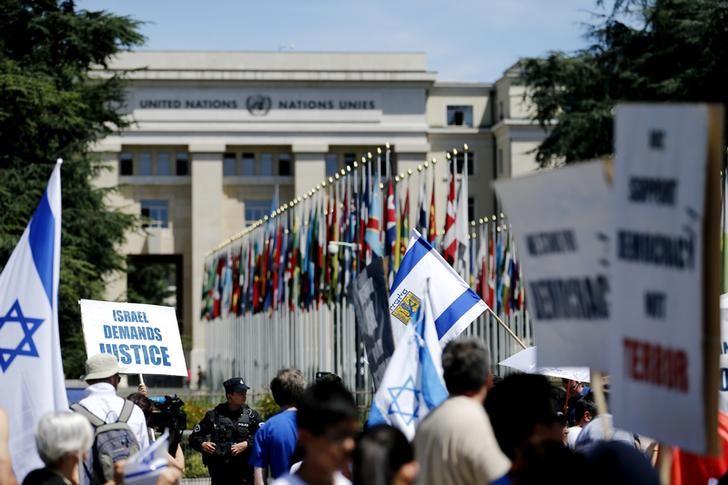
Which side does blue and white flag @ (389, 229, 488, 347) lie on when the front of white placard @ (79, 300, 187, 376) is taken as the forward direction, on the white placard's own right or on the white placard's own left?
on the white placard's own left

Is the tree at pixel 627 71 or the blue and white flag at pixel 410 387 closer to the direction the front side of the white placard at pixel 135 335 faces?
the blue and white flag

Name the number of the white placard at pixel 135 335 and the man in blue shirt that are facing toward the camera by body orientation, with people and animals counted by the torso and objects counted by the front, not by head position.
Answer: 1

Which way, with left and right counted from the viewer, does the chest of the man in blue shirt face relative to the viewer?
facing away from the viewer and to the left of the viewer

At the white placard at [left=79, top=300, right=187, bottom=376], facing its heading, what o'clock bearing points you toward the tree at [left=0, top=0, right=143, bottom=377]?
The tree is roughly at 6 o'clock from the white placard.

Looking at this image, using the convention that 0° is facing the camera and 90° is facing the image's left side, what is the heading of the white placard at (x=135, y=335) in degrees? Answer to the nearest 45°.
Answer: approximately 0°

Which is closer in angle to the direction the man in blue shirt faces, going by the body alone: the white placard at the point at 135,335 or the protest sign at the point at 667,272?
the white placard

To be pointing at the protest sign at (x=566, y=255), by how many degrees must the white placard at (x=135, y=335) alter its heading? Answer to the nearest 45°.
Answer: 0° — it already faces it
